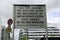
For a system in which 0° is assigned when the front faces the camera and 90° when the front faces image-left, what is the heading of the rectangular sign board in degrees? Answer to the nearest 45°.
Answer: approximately 0°
